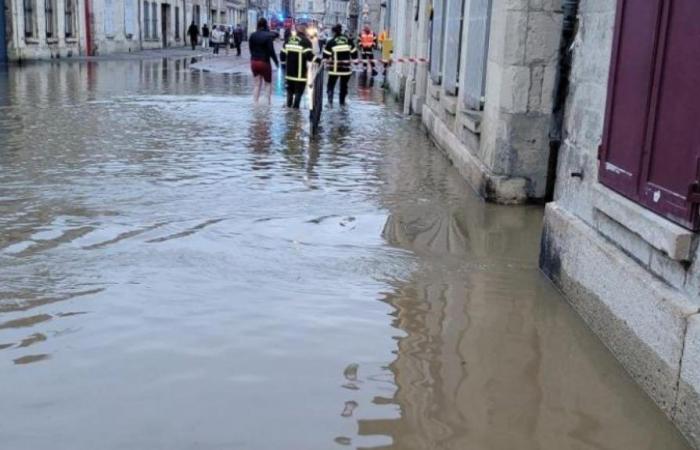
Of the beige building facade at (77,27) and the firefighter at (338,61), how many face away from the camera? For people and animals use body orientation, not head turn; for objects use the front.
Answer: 1

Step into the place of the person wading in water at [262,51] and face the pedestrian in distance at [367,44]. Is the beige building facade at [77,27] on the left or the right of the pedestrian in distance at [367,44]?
left

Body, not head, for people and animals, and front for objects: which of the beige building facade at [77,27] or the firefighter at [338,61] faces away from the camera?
the firefighter

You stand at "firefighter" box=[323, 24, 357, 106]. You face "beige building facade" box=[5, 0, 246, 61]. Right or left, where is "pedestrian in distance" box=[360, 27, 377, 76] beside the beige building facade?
right

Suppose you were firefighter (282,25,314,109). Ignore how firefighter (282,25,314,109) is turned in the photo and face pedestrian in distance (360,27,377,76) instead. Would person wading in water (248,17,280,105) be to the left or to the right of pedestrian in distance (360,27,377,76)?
left

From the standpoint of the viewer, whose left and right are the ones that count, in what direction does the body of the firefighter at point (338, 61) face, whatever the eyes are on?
facing away from the viewer

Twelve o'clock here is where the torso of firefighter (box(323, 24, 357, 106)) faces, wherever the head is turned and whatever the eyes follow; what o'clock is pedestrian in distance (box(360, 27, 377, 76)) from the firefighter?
The pedestrian in distance is roughly at 12 o'clock from the firefighter.
